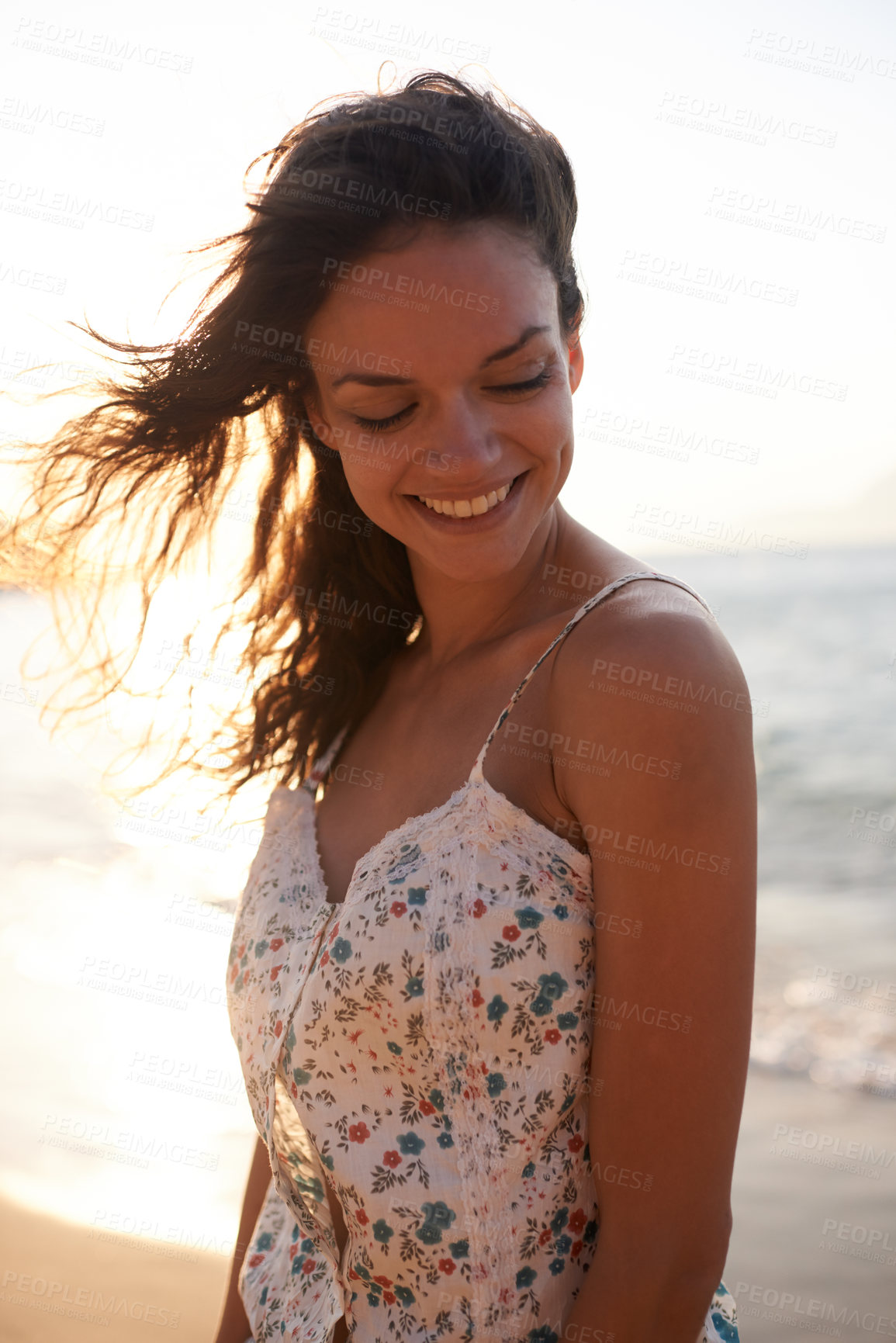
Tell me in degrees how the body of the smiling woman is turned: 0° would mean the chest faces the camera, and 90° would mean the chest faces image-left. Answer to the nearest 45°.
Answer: approximately 45°
